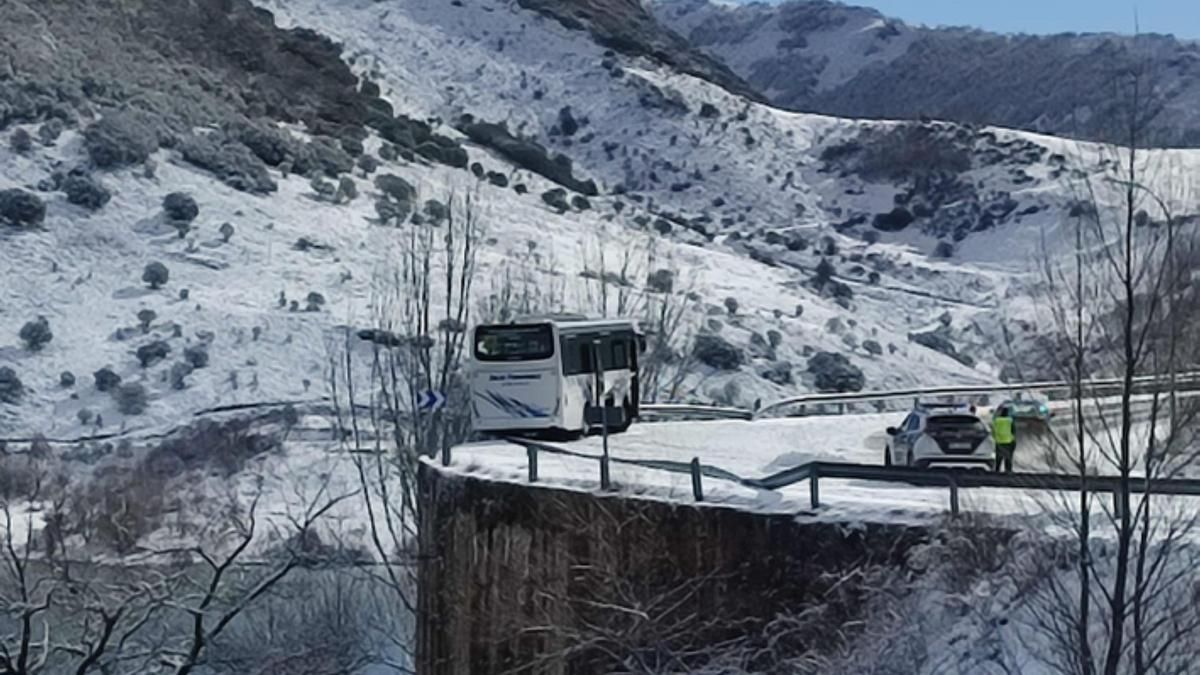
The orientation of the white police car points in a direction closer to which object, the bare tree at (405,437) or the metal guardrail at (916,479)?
the bare tree

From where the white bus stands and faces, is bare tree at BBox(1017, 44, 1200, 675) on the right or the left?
on its right

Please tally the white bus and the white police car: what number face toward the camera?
0

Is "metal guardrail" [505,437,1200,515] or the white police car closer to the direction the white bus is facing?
the white police car

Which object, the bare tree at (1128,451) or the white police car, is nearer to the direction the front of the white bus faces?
the white police car

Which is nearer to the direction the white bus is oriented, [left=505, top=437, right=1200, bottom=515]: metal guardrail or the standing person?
the standing person

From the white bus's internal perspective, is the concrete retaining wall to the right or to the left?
on its right

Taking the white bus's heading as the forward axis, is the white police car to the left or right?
on its right

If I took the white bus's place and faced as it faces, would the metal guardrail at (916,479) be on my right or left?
on my right
